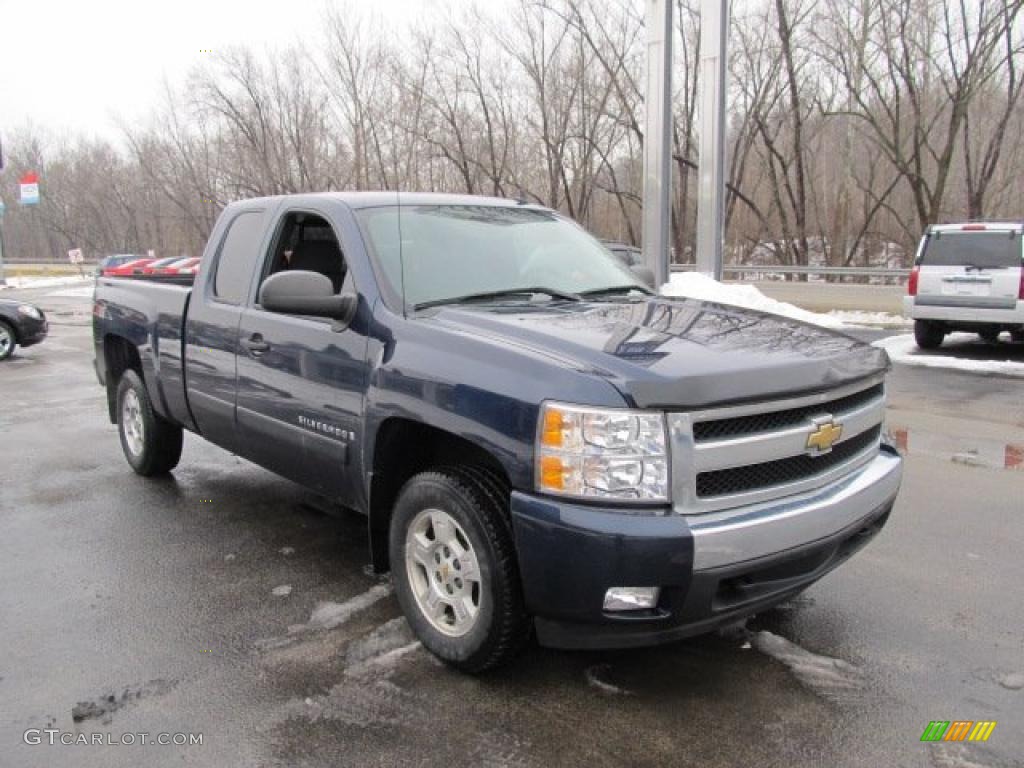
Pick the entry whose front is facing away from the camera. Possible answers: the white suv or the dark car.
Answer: the white suv

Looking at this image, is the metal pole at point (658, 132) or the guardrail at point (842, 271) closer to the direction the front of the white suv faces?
the guardrail

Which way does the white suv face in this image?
away from the camera

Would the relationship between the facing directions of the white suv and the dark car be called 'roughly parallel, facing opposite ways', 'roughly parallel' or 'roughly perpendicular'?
roughly perpendicular

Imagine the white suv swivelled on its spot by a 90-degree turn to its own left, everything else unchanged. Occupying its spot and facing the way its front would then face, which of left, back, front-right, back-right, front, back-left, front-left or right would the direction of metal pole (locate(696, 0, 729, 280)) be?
front-right

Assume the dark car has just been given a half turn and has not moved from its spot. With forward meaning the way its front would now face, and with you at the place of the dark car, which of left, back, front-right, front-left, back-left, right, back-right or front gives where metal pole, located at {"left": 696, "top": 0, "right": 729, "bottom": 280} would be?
back-right

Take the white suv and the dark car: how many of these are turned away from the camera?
1

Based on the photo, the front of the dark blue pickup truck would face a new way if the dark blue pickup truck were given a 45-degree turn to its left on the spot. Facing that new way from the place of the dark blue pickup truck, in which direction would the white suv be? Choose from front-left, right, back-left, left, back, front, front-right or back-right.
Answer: front-left

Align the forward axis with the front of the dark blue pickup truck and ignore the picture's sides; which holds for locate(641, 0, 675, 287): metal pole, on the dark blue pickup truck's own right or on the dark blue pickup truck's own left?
on the dark blue pickup truck's own left

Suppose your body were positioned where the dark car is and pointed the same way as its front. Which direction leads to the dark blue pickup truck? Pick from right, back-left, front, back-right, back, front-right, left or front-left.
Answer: front-right

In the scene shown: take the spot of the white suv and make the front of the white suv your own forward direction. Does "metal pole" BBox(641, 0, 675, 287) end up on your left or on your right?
on your left
